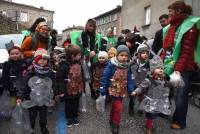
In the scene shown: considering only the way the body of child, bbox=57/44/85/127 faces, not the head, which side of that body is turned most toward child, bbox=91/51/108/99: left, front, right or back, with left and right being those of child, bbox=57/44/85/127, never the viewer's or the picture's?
left

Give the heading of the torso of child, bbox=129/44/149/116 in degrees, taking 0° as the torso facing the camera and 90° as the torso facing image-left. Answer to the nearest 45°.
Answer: approximately 315°

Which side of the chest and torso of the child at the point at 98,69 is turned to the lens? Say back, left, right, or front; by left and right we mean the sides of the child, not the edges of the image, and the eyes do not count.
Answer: front

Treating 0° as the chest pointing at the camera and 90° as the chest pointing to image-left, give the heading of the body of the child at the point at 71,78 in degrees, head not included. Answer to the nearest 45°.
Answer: approximately 315°

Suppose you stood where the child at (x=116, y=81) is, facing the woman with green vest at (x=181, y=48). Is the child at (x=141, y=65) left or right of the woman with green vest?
left

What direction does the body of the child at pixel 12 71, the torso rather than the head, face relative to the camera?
toward the camera

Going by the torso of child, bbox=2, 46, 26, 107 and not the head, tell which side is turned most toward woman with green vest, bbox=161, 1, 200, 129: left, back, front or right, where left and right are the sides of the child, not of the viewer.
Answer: left

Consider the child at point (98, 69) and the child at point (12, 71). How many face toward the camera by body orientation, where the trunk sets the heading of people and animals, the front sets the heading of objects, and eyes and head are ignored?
2

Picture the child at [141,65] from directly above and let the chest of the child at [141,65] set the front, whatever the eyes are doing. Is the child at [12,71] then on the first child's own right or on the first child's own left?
on the first child's own right
